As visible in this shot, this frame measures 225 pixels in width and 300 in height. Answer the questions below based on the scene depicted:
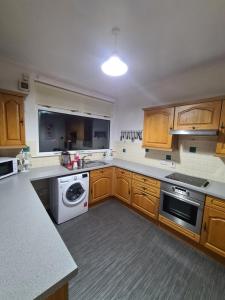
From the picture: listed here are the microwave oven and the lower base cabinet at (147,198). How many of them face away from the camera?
0

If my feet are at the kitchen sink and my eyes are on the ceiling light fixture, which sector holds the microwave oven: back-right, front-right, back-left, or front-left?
front-right

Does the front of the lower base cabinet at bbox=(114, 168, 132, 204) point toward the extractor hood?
no

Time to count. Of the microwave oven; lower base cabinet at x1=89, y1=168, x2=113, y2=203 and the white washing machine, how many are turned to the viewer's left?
0

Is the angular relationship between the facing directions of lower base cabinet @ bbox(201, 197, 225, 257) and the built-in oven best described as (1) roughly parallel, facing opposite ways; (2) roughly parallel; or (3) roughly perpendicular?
roughly parallel

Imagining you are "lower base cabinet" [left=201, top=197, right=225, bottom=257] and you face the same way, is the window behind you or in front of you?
in front

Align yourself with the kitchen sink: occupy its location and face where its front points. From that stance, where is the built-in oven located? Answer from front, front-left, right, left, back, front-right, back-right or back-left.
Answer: front

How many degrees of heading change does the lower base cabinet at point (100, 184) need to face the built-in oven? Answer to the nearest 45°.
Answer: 0° — it already faces it

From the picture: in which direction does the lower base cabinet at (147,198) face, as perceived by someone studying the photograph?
facing the viewer and to the left of the viewer

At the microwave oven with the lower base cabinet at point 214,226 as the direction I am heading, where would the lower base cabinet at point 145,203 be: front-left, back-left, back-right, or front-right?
front-left

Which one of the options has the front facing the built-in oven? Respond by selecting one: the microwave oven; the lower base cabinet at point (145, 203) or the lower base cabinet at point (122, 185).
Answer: the microwave oven

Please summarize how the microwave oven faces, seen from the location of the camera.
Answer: facing the viewer and to the right of the viewer

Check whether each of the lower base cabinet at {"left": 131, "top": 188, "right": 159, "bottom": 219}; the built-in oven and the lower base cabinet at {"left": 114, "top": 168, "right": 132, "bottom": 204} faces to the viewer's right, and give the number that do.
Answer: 0
